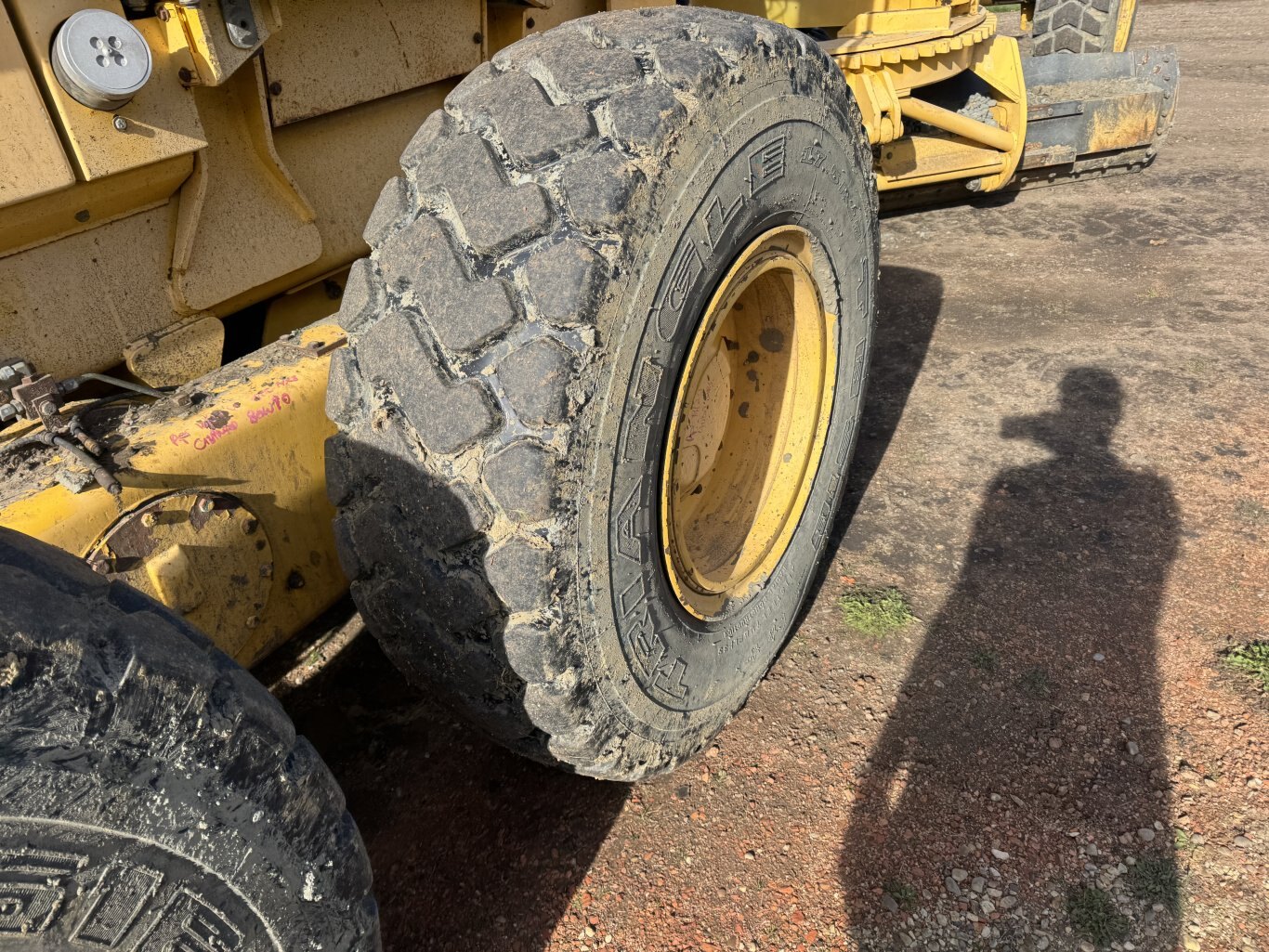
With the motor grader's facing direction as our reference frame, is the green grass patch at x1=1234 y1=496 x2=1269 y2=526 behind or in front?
in front

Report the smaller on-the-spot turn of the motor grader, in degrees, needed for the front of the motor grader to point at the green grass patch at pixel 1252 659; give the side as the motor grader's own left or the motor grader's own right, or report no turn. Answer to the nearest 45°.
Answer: approximately 45° to the motor grader's own right

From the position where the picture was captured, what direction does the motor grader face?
facing away from the viewer and to the right of the viewer
